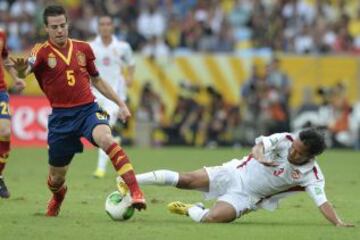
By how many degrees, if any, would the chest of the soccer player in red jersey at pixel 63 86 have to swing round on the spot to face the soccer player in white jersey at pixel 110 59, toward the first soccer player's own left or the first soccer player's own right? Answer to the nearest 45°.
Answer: approximately 180°

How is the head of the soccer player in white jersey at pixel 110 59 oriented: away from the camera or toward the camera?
toward the camera

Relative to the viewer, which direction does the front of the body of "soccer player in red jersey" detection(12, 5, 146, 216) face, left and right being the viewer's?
facing the viewer

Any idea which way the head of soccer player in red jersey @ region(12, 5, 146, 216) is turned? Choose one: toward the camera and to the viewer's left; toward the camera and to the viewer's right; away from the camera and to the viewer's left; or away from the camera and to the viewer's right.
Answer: toward the camera and to the viewer's right

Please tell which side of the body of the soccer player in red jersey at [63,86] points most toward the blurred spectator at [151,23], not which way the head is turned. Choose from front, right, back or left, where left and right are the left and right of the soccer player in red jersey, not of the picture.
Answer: back

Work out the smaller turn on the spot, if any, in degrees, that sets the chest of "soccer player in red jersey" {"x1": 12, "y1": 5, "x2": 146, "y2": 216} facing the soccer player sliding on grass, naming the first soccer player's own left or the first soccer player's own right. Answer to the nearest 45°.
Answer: approximately 90° to the first soccer player's own left
